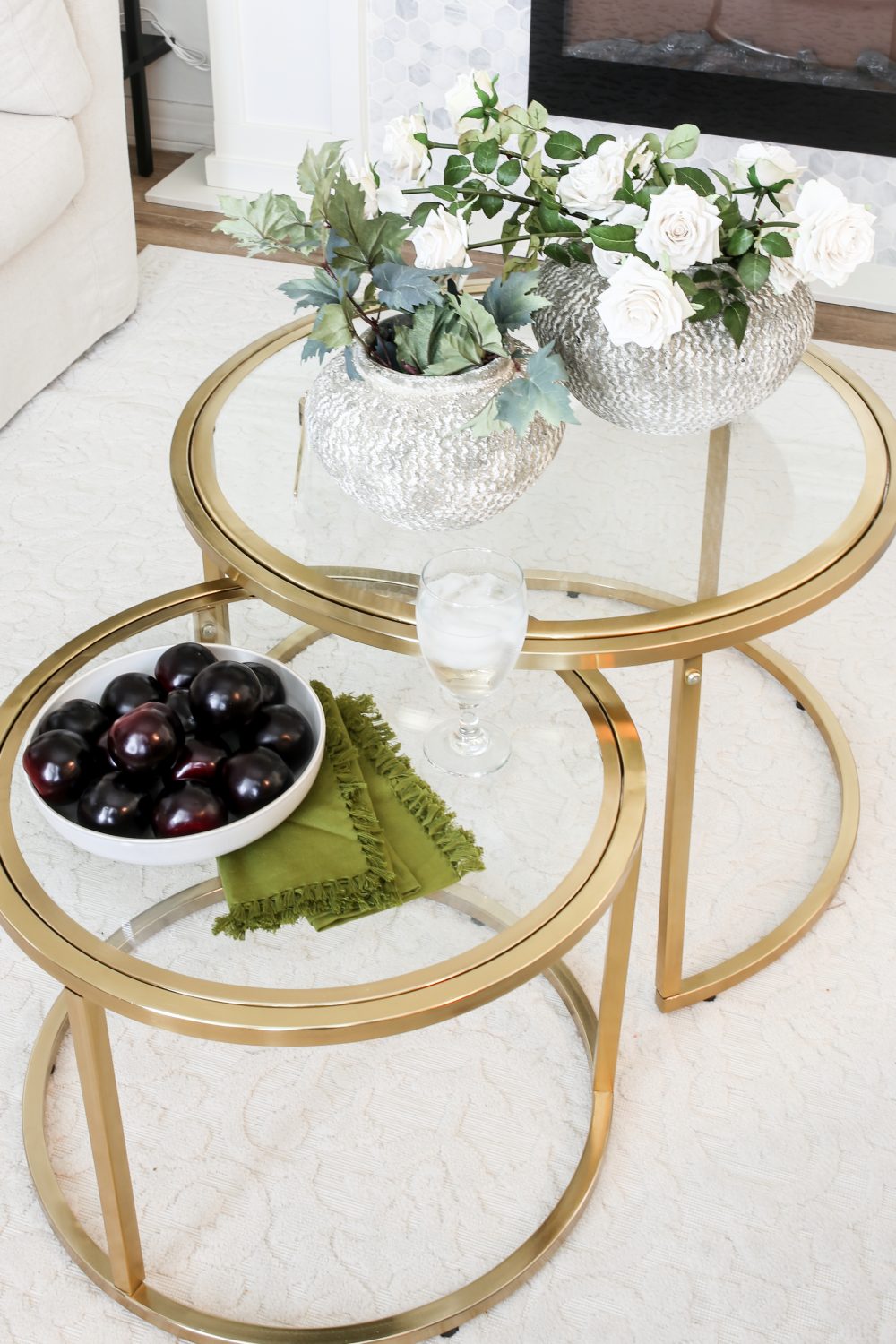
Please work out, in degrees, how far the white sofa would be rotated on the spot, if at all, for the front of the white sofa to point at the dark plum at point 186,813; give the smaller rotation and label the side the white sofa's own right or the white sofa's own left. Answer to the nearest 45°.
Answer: approximately 45° to the white sofa's own right

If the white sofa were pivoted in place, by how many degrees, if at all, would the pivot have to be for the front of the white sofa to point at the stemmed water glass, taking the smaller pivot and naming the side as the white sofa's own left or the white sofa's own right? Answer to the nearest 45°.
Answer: approximately 45° to the white sofa's own right

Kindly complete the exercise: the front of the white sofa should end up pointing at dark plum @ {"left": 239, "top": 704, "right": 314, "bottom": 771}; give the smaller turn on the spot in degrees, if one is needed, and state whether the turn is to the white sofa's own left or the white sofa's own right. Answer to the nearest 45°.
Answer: approximately 45° to the white sofa's own right

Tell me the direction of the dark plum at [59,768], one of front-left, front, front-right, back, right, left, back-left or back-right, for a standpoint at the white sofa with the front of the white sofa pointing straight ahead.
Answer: front-right

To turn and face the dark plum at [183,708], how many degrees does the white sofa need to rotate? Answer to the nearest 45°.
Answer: approximately 45° to its right

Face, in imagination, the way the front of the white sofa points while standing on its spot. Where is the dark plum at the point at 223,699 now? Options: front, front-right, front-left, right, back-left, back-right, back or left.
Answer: front-right

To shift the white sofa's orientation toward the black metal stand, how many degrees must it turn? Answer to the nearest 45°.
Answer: approximately 135° to its left

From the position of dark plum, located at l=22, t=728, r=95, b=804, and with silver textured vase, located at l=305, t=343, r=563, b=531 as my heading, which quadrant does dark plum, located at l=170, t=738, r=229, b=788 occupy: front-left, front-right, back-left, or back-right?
front-right

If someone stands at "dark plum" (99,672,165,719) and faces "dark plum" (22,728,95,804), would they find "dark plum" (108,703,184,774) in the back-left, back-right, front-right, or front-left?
front-left

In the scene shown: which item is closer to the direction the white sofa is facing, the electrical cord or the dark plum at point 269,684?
the dark plum

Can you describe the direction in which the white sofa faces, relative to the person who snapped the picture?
facing the viewer and to the right of the viewer

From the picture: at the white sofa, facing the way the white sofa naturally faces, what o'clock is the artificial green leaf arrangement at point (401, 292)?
The artificial green leaf arrangement is roughly at 1 o'clock from the white sofa.

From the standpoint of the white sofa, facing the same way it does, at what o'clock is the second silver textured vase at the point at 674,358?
The second silver textured vase is roughly at 1 o'clock from the white sofa.
